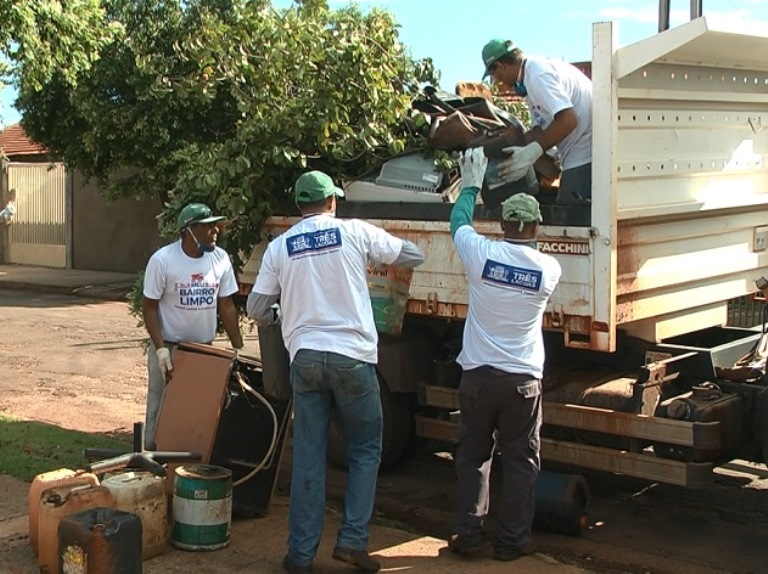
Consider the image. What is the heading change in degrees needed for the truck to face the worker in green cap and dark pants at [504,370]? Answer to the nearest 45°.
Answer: approximately 90° to its right

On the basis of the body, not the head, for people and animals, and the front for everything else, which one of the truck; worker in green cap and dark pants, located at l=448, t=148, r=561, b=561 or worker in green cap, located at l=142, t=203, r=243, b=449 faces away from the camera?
the worker in green cap and dark pants

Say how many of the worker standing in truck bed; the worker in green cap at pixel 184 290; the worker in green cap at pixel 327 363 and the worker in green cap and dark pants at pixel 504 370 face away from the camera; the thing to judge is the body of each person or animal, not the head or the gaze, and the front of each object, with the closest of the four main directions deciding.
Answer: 2

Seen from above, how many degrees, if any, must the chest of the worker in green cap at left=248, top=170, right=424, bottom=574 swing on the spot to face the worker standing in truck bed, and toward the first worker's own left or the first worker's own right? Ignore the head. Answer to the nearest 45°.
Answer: approximately 45° to the first worker's own right

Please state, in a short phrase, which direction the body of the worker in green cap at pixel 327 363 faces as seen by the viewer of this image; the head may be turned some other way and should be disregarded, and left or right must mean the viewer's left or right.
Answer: facing away from the viewer

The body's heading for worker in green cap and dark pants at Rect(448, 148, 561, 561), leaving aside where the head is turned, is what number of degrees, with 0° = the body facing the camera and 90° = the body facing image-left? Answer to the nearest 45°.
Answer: approximately 180°

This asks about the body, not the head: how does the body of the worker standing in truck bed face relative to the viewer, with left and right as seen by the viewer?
facing to the left of the viewer
